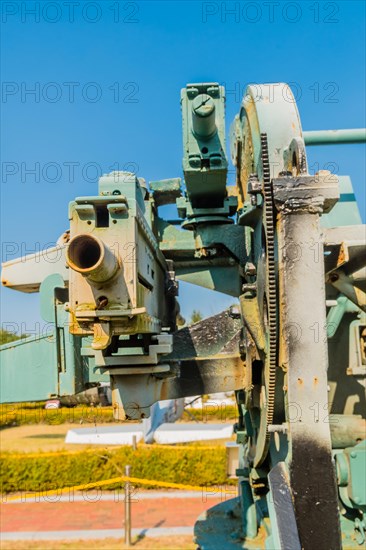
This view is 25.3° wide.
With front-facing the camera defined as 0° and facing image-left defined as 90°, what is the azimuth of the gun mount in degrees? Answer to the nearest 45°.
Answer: approximately 45°
